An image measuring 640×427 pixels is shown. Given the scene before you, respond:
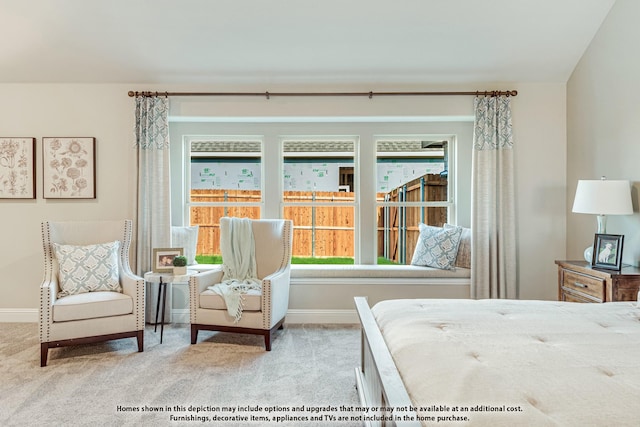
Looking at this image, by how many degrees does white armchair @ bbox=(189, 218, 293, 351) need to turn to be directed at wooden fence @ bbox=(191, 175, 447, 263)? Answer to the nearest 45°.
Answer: approximately 180°

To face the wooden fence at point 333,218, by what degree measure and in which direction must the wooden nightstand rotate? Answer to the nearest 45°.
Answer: approximately 45° to its right

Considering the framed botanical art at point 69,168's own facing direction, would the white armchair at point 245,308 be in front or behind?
in front

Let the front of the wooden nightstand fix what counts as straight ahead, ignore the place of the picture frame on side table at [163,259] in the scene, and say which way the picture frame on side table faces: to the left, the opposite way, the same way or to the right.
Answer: to the left

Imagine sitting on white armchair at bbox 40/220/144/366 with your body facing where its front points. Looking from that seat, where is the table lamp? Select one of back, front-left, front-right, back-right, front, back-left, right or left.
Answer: front-left
